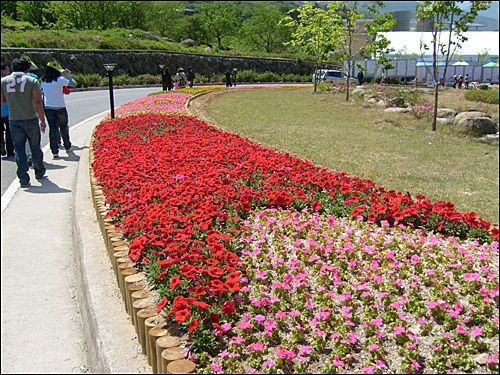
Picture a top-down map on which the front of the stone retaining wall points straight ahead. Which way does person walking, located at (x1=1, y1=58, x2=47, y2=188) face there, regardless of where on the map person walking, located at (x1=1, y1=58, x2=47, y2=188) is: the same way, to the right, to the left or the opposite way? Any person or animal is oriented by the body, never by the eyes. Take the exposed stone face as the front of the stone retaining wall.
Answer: the opposite way

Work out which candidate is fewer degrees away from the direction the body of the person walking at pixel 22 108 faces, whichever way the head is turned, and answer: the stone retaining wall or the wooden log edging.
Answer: the stone retaining wall

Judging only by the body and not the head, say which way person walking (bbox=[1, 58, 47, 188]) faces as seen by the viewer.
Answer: away from the camera

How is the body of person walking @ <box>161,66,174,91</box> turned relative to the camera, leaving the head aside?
away from the camera

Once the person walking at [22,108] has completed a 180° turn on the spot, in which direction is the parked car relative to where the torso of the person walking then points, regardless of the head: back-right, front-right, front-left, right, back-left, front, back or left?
back-left

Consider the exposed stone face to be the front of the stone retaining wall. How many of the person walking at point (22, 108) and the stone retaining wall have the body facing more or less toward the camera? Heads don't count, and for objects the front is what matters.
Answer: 1

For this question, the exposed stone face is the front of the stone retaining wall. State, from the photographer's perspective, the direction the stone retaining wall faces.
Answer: facing the viewer

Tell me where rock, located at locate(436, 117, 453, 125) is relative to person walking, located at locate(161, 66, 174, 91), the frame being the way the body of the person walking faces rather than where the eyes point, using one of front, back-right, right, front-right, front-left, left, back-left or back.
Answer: back-right

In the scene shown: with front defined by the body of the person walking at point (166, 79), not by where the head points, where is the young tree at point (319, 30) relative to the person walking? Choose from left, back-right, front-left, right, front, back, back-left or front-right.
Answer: right

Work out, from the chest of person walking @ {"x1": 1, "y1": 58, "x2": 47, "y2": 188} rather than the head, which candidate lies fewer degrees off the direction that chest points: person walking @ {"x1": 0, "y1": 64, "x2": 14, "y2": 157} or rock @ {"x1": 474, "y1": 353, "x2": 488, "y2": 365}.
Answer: the person walking

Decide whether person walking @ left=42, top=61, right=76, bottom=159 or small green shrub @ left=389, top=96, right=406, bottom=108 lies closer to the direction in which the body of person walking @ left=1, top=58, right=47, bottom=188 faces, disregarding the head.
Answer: the person walking

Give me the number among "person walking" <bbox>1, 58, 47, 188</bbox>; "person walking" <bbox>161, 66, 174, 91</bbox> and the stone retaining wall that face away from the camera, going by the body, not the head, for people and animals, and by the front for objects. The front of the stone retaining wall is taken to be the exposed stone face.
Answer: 2

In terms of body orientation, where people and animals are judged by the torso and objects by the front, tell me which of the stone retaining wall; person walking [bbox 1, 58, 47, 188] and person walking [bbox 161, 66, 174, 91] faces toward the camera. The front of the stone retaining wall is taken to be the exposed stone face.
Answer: the stone retaining wall
